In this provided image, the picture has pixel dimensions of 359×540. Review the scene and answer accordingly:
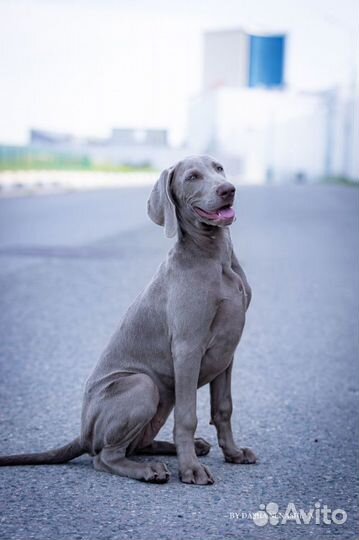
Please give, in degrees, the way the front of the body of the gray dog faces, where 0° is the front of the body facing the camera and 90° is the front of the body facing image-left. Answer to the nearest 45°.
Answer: approximately 315°
